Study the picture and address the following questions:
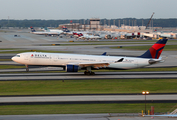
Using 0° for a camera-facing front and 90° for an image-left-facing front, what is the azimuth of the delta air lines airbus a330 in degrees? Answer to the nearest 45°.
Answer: approximately 90°

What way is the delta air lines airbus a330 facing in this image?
to the viewer's left
